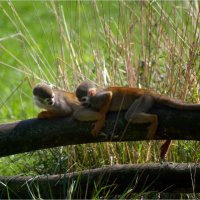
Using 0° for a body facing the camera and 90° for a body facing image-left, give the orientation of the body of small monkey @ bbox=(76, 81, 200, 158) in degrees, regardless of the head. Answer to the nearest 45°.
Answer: approximately 90°
